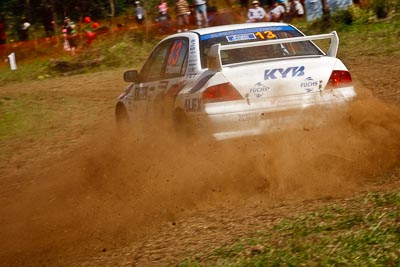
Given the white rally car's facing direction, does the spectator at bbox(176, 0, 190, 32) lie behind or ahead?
ahead

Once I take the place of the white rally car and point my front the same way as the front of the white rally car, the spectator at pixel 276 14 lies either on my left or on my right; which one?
on my right

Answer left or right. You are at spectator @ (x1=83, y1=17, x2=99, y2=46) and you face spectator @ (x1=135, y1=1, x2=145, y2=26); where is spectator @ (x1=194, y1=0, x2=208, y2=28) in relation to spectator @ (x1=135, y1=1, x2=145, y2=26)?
right

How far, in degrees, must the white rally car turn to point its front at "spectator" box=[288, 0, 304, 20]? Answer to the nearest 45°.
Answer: approximately 45° to its right

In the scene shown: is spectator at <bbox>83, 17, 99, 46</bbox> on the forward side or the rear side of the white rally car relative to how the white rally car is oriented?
on the forward side

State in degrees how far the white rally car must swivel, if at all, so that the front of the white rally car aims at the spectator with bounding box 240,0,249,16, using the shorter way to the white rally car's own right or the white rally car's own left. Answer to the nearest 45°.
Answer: approximately 45° to the white rally car's own right

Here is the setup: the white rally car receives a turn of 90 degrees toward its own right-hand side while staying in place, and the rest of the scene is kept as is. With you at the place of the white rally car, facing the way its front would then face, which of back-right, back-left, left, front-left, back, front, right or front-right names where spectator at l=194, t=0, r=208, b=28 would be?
front-left

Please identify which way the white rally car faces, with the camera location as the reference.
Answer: facing away from the viewer and to the left of the viewer

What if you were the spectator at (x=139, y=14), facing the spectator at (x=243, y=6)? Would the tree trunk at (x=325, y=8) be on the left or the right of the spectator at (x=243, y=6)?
right

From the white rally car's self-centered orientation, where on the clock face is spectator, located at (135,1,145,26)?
The spectator is roughly at 1 o'clock from the white rally car.

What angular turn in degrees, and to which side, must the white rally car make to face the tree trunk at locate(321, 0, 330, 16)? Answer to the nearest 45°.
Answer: approximately 45° to its right
